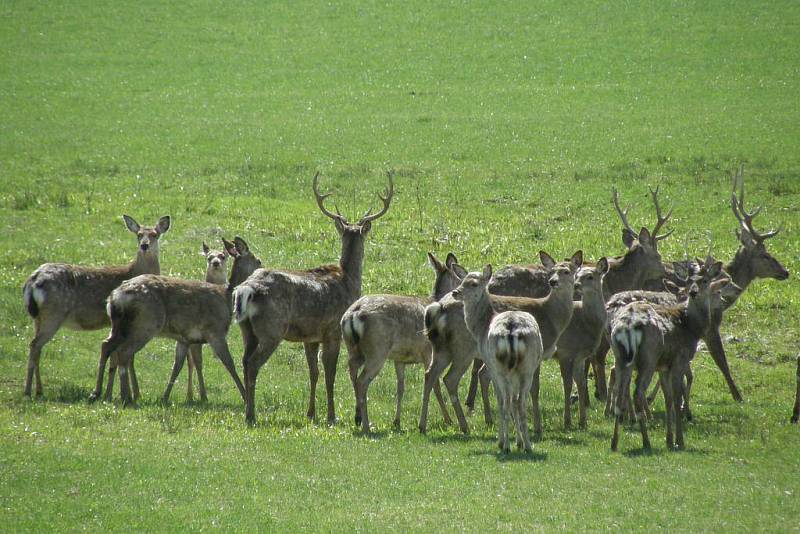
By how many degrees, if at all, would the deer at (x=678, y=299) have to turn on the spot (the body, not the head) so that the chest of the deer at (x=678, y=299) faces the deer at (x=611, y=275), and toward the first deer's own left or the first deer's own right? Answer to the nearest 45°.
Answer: approximately 135° to the first deer's own left

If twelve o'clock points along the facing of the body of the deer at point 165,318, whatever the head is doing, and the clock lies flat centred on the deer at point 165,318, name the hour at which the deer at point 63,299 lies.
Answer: the deer at point 63,299 is roughly at 7 o'clock from the deer at point 165,318.

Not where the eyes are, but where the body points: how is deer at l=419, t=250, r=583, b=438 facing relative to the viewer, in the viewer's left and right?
facing away from the viewer and to the right of the viewer

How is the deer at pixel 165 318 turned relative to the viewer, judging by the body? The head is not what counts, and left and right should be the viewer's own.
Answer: facing to the right of the viewer

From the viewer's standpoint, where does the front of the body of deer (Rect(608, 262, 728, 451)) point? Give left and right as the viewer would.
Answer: facing away from the viewer and to the right of the viewer

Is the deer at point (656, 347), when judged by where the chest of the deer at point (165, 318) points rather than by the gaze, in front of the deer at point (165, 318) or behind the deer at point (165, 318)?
in front
